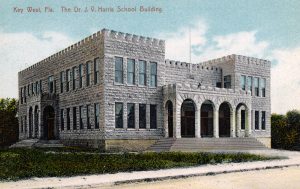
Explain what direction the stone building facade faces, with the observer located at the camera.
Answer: facing the viewer and to the right of the viewer
